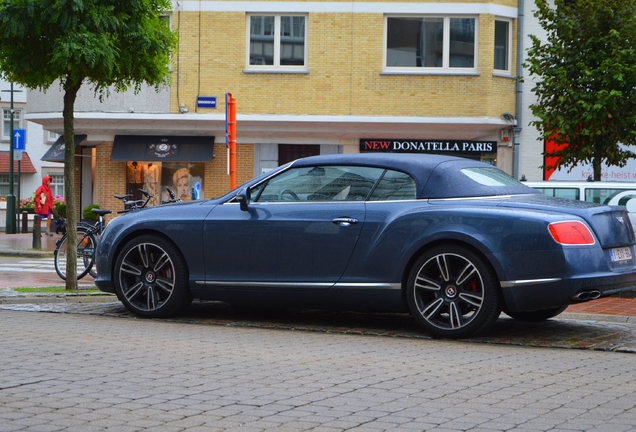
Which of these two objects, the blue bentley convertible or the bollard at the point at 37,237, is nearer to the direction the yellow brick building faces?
the blue bentley convertible

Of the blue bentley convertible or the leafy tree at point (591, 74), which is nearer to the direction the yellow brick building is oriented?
the blue bentley convertible

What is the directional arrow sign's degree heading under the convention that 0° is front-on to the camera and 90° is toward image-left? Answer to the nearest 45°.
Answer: approximately 0°

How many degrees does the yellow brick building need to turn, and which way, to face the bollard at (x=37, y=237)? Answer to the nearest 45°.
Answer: approximately 45° to its right

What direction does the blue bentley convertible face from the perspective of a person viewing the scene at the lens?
facing away from the viewer and to the left of the viewer

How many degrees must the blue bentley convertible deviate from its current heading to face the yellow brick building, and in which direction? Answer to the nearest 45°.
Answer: approximately 45° to its right
